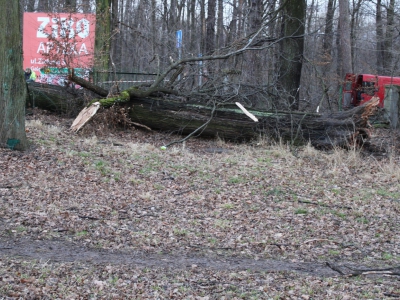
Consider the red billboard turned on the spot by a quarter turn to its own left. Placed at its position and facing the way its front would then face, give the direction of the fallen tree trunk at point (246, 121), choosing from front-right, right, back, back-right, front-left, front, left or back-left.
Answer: front-right

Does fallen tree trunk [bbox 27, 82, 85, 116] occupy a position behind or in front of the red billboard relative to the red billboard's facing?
in front

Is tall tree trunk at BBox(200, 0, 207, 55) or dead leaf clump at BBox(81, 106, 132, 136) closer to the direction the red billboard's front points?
the dead leaf clump

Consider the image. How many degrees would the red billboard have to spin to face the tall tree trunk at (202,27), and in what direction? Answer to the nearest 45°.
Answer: approximately 135° to its left

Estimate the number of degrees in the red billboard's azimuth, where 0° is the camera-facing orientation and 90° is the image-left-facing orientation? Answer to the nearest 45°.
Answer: approximately 0°

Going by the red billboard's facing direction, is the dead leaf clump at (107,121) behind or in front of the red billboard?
in front
